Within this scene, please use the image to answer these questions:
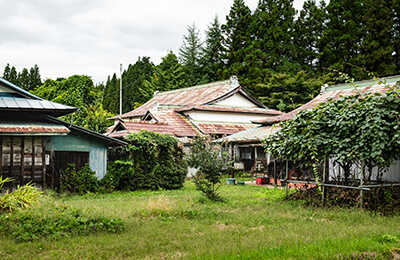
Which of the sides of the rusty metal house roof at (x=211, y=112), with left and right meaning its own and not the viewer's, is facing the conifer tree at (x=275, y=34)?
back

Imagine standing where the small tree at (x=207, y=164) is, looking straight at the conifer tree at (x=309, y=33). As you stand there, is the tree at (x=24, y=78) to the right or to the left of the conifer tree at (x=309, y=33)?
left

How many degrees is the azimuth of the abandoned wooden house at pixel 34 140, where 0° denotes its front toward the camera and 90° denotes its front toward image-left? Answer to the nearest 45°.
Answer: approximately 0°

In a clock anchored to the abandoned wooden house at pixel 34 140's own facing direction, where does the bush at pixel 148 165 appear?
The bush is roughly at 8 o'clock from the abandoned wooden house.

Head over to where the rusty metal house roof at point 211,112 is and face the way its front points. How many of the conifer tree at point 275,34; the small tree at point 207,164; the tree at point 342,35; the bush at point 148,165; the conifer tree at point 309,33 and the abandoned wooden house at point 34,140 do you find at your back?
3

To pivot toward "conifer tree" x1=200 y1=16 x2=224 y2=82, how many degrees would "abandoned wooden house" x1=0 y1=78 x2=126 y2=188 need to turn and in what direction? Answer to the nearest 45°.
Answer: approximately 135° to its left

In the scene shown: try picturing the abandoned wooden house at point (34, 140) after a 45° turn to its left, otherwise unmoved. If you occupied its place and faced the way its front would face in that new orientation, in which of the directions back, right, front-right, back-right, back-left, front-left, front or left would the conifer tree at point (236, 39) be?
left

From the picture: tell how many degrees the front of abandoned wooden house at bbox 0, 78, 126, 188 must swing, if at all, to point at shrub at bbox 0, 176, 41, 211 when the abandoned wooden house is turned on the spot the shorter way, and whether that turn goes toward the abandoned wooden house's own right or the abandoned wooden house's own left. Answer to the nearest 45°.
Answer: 0° — it already faces it
